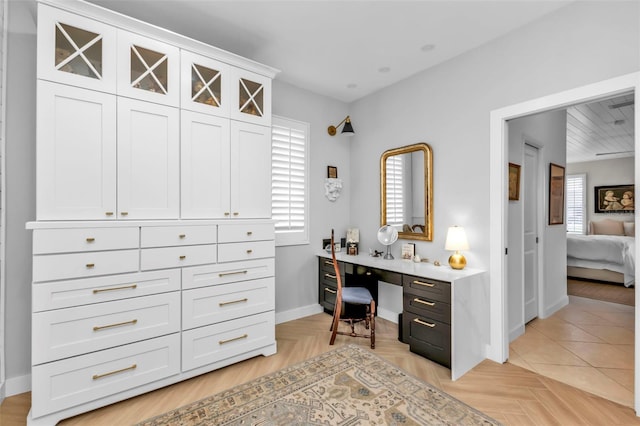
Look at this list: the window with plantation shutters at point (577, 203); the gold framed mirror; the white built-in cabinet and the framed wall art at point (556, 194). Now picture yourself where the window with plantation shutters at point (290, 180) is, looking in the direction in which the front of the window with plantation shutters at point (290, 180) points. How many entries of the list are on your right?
1

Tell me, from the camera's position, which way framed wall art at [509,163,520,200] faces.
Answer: facing the viewer and to the right of the viewer

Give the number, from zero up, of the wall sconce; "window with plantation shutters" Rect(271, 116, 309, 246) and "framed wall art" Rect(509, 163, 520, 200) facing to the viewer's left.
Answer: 0

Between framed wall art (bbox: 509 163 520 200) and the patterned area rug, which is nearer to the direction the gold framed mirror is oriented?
the patterned area rug

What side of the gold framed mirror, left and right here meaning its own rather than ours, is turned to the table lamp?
left

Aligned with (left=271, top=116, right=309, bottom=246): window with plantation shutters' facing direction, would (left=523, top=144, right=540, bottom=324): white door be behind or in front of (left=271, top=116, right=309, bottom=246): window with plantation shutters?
in front

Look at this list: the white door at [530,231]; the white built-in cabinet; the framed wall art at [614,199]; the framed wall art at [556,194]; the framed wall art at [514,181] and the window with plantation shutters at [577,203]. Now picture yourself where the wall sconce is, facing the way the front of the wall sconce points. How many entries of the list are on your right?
1

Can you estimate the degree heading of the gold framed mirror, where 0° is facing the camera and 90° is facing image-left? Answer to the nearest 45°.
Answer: approximately 45°

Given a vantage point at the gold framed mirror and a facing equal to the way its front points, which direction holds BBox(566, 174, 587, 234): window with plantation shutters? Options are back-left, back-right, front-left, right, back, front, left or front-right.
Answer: back

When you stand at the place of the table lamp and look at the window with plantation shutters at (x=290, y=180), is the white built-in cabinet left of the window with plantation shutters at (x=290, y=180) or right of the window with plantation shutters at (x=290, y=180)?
left

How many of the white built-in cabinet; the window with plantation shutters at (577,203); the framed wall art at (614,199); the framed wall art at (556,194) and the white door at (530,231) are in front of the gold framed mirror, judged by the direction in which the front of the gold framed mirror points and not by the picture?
1

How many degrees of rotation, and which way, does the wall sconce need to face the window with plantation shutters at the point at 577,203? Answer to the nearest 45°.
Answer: approximately 90° to its left

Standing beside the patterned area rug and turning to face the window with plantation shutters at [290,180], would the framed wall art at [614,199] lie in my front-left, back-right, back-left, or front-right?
front-right

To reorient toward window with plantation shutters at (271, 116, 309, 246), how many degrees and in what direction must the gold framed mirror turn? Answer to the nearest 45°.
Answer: approximately 45° to its right

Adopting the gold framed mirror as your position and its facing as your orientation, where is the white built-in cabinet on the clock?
The white built-in cabinet is roughly at 12 o'clock from the gold framed mirror.
